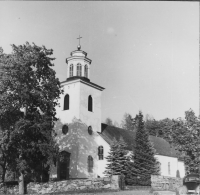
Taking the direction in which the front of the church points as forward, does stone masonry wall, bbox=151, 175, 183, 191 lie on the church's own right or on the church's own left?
on the church's own left

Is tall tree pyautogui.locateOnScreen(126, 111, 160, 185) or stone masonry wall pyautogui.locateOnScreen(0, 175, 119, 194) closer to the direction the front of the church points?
the stone masonry wall

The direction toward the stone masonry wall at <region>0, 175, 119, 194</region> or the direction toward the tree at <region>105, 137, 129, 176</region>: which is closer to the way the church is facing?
the stone masonry wall

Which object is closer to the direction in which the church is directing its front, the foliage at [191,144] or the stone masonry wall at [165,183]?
the stone masonry wall

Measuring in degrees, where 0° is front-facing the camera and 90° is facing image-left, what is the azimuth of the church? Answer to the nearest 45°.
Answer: approximately 45°

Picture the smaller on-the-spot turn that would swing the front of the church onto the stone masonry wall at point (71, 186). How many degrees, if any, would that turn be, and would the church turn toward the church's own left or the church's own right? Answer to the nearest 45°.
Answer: approximately 45° to the church's own left

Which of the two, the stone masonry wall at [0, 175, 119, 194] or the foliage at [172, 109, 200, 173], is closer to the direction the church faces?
the stone masonry wall

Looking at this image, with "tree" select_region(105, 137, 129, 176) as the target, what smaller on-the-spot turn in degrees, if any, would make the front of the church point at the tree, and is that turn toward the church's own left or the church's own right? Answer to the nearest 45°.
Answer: approximately 90° to the church's own left

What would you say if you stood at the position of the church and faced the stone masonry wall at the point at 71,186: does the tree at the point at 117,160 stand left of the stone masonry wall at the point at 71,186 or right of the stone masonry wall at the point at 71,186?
left
